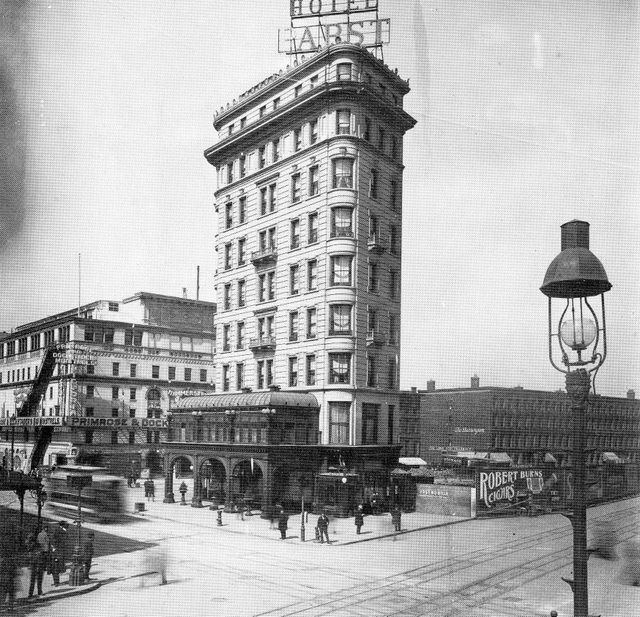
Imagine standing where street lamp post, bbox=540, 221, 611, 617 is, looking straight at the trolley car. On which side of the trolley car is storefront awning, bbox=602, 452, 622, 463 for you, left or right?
right
